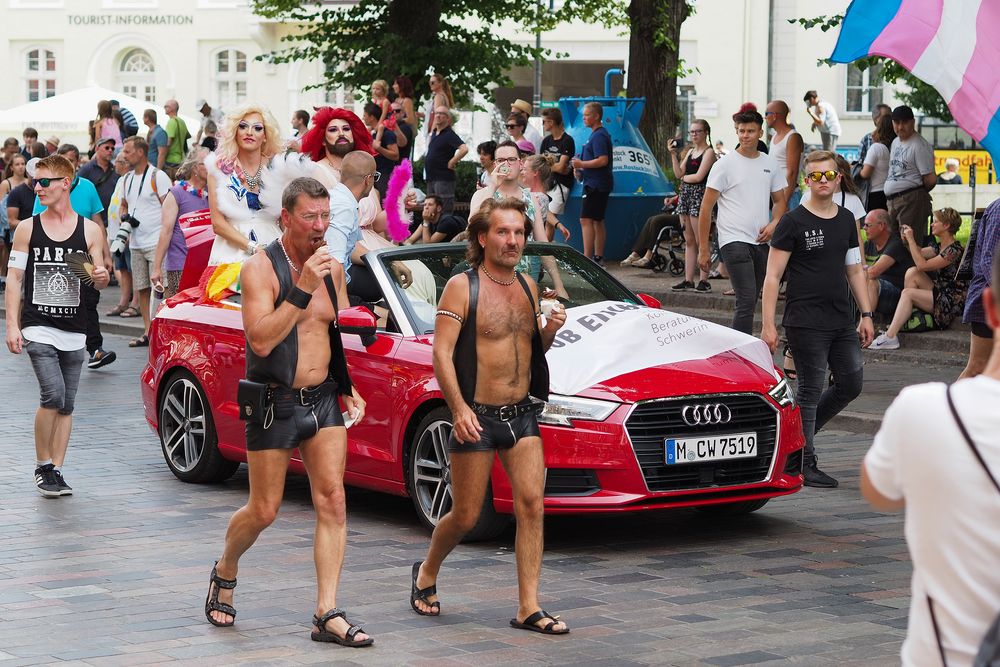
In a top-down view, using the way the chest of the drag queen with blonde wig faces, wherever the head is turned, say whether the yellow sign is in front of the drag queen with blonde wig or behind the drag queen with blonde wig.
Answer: behind

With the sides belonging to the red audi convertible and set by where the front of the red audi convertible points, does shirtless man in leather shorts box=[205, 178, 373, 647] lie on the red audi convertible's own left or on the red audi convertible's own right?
on the red audi convertible's own right

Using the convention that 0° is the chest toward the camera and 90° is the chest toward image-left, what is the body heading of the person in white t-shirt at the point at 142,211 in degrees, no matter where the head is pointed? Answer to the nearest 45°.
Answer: approximately 45°

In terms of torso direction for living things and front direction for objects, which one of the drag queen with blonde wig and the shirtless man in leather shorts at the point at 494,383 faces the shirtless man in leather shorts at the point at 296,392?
the drag queen with blonde wig

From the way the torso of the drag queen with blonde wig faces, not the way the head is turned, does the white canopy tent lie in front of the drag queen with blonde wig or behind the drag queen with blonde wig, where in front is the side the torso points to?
behind

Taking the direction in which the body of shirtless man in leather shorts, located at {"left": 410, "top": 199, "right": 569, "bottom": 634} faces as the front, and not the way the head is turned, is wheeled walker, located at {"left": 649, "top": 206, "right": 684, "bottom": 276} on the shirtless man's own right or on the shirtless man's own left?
on the shirtless man's own left

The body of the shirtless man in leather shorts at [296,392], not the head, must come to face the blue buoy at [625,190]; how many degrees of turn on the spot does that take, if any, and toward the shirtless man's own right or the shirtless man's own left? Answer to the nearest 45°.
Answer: approximately 135° to the shirtless man's own left

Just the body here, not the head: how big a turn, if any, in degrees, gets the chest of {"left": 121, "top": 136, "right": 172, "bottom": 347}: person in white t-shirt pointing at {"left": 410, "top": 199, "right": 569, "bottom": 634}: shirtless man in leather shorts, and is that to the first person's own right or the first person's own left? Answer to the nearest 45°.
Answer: approximately 45° to the first person's own left

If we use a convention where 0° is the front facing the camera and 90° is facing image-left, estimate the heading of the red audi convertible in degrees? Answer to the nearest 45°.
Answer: approximately 315°

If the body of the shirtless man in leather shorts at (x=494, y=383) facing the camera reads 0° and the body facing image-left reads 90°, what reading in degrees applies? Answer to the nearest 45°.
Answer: approximately 315°
